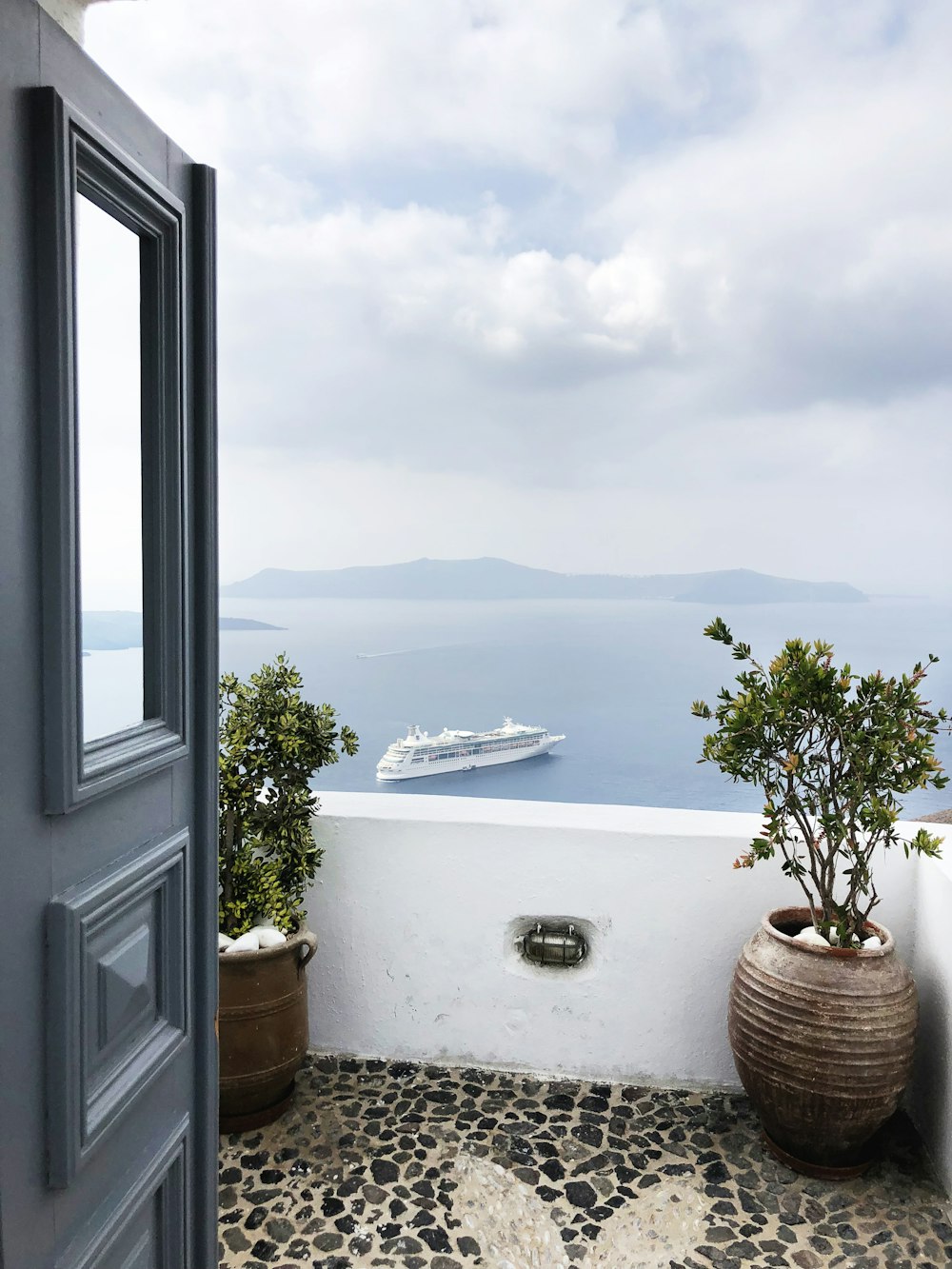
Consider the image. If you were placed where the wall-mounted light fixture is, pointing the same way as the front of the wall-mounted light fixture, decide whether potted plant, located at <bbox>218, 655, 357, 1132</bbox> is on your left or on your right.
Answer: on your right

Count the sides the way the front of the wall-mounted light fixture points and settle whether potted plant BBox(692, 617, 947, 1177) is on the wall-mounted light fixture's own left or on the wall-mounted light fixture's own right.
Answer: on the wall-mounted light fixture's own left

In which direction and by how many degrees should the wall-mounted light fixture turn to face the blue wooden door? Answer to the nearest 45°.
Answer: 0° — it already faces it

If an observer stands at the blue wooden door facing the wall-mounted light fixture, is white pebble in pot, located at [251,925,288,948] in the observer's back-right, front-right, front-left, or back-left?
front-left

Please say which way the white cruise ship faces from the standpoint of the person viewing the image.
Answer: facing away from the viewer and to the right of the viewer

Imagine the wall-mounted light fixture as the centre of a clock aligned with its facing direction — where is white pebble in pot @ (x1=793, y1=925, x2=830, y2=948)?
The white pebble in pot is roughly at 10 o'clock from the wall-mounted light fixture.

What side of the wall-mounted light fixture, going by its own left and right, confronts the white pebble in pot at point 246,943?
right

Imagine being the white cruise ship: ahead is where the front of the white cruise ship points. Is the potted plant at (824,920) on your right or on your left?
on your right

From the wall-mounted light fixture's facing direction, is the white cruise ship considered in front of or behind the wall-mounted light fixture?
behind

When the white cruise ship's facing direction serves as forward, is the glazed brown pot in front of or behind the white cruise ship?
behind

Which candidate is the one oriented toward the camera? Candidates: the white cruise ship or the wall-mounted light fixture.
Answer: the wall-mounted light fixture

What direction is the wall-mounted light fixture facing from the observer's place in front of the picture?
facing the viewer

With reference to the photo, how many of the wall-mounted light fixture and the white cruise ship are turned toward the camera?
1
